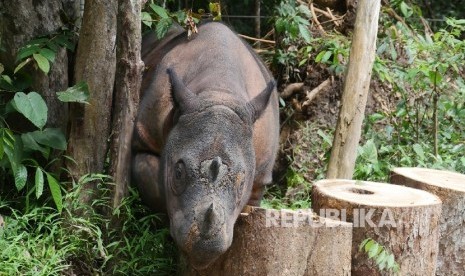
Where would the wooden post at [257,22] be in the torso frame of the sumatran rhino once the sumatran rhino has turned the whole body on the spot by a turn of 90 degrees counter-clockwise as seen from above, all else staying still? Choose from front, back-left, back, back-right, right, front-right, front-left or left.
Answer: left

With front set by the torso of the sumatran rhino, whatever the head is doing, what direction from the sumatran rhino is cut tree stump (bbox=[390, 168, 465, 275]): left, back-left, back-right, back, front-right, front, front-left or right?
left

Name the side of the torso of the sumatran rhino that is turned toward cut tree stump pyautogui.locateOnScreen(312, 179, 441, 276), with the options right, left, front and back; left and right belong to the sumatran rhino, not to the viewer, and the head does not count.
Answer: left

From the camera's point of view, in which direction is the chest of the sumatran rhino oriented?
toward the camera

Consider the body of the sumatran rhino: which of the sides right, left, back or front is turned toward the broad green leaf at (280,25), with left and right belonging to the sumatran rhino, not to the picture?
back

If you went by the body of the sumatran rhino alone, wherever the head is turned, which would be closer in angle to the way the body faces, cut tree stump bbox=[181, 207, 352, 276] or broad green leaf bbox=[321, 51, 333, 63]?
the cut tree stump

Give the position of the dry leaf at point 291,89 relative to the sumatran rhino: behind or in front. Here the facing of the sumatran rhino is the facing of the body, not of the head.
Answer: behind

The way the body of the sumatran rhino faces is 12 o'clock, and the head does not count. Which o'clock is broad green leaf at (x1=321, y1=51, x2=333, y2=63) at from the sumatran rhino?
The broad green leaf is roughly at 7 o'clock from the sumatran rhino.

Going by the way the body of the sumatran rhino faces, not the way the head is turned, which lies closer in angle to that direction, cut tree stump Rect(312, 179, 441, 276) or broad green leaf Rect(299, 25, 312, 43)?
the cut tree stump
